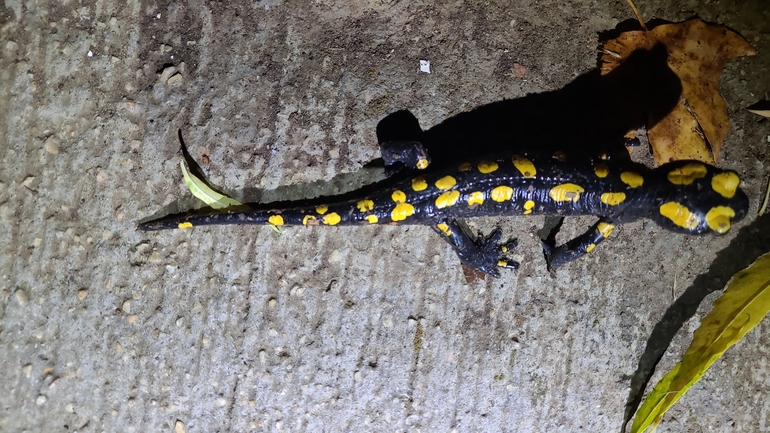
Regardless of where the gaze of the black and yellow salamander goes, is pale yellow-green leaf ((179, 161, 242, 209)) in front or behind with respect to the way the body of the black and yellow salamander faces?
behind

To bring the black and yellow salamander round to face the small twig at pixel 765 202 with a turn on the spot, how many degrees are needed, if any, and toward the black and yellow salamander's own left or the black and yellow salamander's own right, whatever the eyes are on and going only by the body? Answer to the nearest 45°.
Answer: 0° — it already faces it

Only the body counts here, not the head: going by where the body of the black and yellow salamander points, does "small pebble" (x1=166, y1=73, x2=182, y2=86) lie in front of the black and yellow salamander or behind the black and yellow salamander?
behind

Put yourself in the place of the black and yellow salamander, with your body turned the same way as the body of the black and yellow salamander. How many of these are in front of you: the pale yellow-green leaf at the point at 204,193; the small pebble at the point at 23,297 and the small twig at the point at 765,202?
1

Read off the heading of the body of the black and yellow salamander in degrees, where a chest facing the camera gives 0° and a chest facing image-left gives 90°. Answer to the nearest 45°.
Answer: approximately 270°

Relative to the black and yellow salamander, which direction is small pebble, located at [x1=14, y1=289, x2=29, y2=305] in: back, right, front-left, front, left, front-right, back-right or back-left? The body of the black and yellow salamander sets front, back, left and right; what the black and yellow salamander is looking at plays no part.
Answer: back
